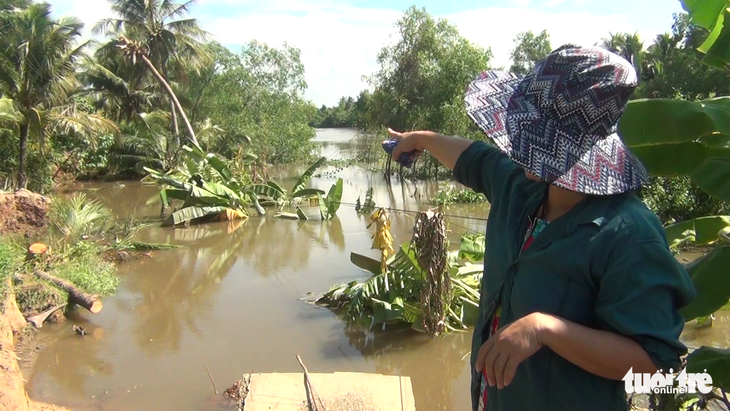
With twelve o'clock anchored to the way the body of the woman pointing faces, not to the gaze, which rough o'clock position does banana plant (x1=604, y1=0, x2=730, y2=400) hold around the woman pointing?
The banana plant is roughly at 5 o'clock from the woman pointing.

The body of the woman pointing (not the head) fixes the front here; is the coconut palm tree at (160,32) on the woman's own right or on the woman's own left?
on the woman's own right

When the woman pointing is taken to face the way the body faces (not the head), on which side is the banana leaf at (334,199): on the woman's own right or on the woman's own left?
on the woman's own right
